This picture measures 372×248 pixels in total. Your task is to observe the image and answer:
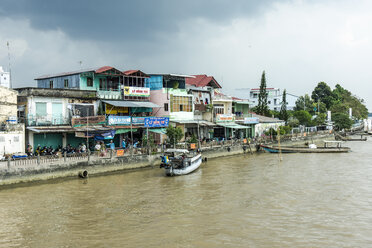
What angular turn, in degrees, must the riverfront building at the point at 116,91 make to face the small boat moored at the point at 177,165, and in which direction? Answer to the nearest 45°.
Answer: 0° — it already faces it

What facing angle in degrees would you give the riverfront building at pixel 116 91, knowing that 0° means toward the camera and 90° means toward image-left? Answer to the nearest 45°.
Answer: approximately 315°

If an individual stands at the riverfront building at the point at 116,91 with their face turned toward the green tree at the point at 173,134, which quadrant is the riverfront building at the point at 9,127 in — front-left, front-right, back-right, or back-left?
back-right

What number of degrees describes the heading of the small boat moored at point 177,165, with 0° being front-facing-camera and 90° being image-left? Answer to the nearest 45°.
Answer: approximately 225°

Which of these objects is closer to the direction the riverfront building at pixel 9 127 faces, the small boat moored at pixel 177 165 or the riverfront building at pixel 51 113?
the small boat moored

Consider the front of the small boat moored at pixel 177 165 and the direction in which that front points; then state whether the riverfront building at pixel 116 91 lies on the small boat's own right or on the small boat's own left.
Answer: on the small boat's own left

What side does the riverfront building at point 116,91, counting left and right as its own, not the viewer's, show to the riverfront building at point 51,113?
right

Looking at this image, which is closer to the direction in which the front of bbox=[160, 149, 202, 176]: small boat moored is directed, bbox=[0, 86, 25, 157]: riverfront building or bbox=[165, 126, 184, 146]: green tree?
the green tree

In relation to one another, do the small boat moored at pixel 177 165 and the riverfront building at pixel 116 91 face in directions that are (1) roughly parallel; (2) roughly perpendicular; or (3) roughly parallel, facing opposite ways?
roughly perpendicular
